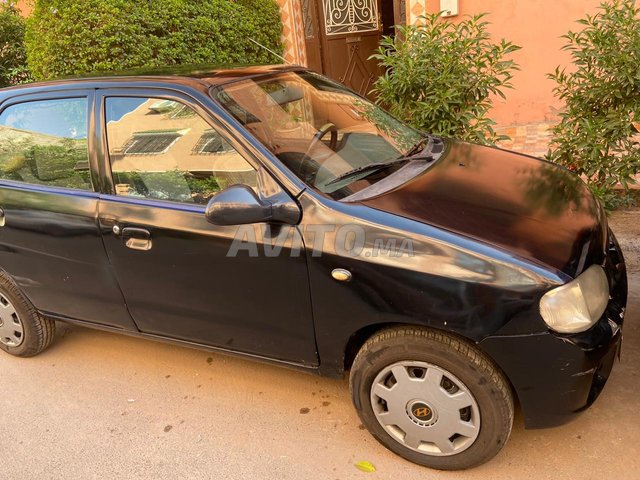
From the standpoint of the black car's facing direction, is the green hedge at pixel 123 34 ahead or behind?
behind

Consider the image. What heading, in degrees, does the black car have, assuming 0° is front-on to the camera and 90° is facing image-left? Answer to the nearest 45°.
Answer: approximately 315°

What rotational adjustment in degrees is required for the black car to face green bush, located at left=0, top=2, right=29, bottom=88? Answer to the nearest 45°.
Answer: approximately 180°

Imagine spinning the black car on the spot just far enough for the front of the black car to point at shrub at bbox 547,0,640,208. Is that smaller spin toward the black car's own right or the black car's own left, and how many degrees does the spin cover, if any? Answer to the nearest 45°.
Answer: approximately 90° to the black car's own left

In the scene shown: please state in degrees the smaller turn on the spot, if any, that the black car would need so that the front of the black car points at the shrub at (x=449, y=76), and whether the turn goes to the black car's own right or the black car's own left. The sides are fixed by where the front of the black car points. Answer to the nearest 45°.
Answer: approximately 90° to the black car's own left
